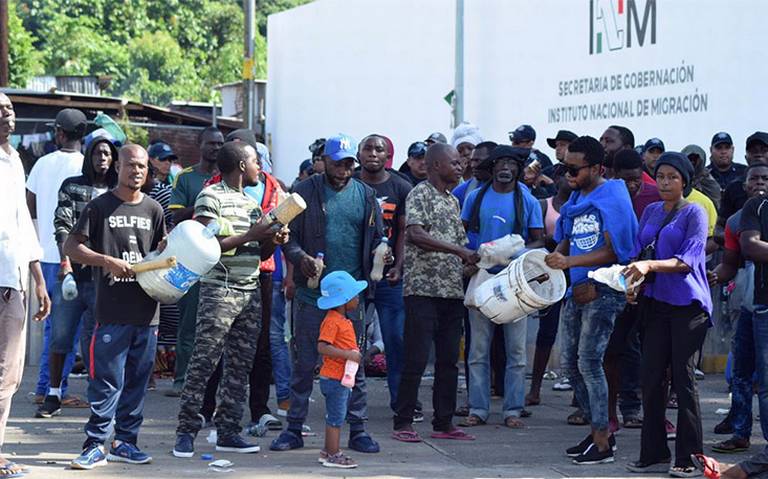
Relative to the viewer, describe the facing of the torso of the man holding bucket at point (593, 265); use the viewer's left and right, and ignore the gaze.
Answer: facing the viewer and to the left of the viewer

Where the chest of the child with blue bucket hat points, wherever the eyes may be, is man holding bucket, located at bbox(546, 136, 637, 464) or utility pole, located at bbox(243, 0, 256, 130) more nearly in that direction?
the man holding bucket

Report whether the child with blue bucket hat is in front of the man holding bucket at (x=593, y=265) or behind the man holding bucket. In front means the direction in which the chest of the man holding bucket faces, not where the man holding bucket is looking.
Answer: in front

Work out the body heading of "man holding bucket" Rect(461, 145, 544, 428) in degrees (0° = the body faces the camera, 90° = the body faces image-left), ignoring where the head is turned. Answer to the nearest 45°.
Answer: approximately 0°

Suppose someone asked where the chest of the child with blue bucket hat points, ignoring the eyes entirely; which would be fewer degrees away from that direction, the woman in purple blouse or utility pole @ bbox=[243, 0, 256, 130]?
the woman in purple blouse

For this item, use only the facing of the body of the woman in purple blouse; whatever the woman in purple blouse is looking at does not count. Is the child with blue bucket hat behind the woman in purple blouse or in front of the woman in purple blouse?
in front

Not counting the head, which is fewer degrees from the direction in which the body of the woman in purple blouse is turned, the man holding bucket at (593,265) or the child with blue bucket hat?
the child with blue bucket hat

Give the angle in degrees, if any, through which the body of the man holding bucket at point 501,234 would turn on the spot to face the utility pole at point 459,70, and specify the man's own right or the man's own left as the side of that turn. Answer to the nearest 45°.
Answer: approximately 180°

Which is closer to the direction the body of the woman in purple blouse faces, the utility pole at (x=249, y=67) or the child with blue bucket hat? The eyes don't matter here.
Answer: the child with blue bucket hat
